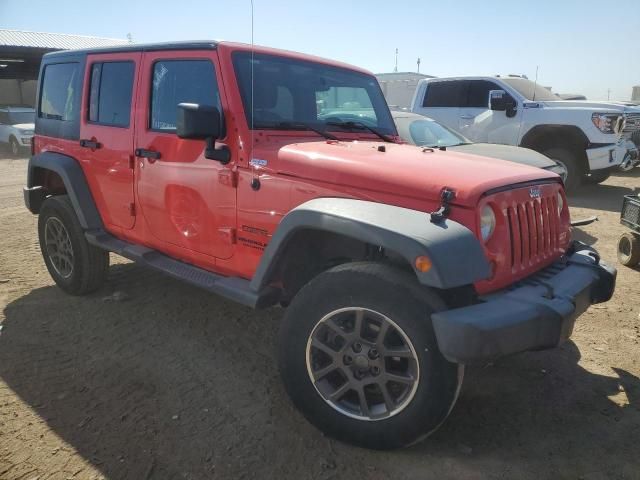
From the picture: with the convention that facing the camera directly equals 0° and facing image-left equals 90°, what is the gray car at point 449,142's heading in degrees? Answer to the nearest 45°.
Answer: approximately 315°

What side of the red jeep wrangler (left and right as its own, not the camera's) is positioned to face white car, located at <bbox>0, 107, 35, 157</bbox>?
back

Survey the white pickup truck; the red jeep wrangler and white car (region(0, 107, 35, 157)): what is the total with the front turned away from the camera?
0

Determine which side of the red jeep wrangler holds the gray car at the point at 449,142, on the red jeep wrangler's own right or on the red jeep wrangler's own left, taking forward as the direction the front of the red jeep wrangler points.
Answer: on the red jeep wrangler's own left

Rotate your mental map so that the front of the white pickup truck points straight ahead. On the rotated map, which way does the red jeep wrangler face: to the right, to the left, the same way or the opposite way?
the same way

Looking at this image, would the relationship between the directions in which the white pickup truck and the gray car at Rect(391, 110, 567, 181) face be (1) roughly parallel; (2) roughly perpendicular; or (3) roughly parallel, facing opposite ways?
roughly parallel

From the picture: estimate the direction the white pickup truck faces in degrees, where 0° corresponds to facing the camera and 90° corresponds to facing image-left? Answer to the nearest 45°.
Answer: approximately 315°

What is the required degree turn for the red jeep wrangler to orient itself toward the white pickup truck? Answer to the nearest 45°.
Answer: approximately 90° to its left

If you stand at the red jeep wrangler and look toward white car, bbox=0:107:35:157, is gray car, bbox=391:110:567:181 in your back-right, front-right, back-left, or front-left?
front-right

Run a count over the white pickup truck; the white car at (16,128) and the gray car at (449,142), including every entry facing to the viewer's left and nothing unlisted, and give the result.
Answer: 0

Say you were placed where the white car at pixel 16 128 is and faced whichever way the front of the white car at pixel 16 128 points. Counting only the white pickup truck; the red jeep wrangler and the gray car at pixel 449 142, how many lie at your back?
0

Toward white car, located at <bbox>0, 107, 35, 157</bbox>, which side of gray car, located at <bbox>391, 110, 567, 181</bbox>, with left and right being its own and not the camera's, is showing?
back

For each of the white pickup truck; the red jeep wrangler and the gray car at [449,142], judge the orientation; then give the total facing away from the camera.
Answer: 0

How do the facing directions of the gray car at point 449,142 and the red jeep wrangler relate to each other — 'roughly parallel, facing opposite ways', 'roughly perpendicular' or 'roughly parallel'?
roughly parallel

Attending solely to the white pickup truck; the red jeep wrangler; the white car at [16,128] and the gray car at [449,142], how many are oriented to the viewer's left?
0

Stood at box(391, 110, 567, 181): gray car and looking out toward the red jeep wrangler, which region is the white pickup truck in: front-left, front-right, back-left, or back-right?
back-left

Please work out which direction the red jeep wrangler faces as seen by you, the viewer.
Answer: facing the viewer and to the right of the viewer

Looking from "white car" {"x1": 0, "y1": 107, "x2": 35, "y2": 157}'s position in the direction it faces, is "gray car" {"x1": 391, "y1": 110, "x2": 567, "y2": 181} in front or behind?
in front

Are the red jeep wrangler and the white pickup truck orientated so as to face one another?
no
